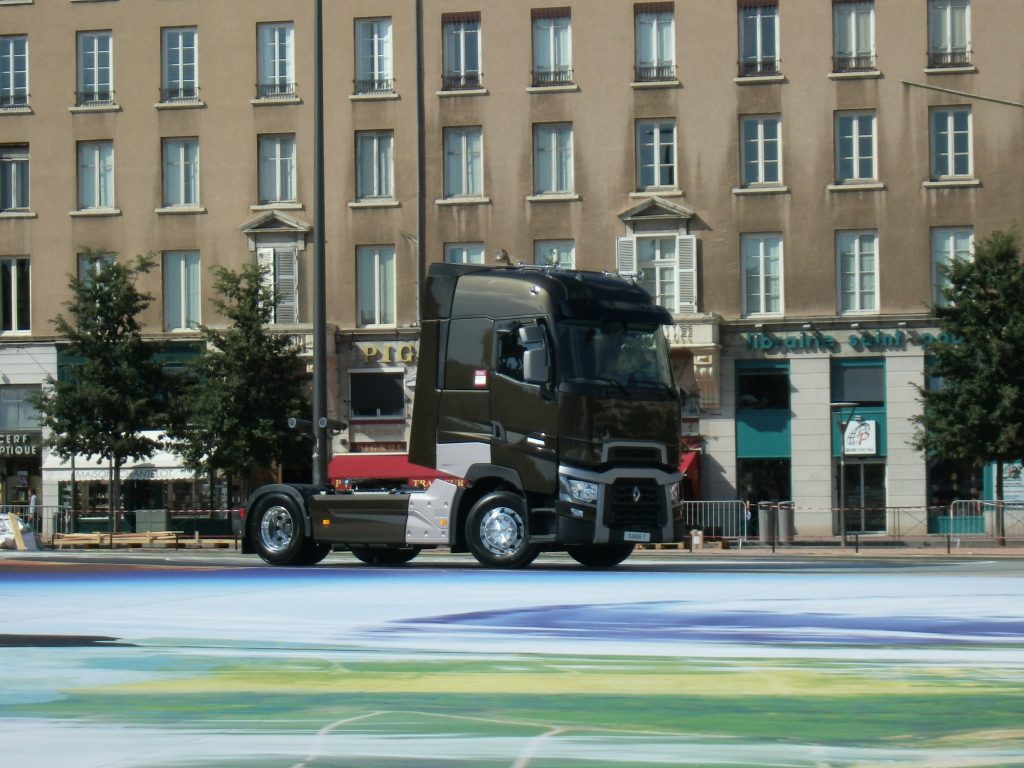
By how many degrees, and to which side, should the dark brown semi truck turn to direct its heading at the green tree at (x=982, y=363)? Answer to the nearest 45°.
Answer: approximately 90° to its left

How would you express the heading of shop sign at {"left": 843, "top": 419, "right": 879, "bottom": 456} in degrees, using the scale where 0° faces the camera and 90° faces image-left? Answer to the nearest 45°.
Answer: approximately 0°

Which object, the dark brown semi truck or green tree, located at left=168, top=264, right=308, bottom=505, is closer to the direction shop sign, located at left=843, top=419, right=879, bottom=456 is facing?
the dark brown semi truck

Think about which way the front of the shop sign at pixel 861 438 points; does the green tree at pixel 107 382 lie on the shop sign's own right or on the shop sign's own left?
on the shop sign's own right

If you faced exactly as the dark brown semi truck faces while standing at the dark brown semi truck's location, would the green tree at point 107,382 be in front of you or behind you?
behind

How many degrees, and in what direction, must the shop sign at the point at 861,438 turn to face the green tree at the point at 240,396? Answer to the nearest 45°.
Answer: approximately 90° to its right
